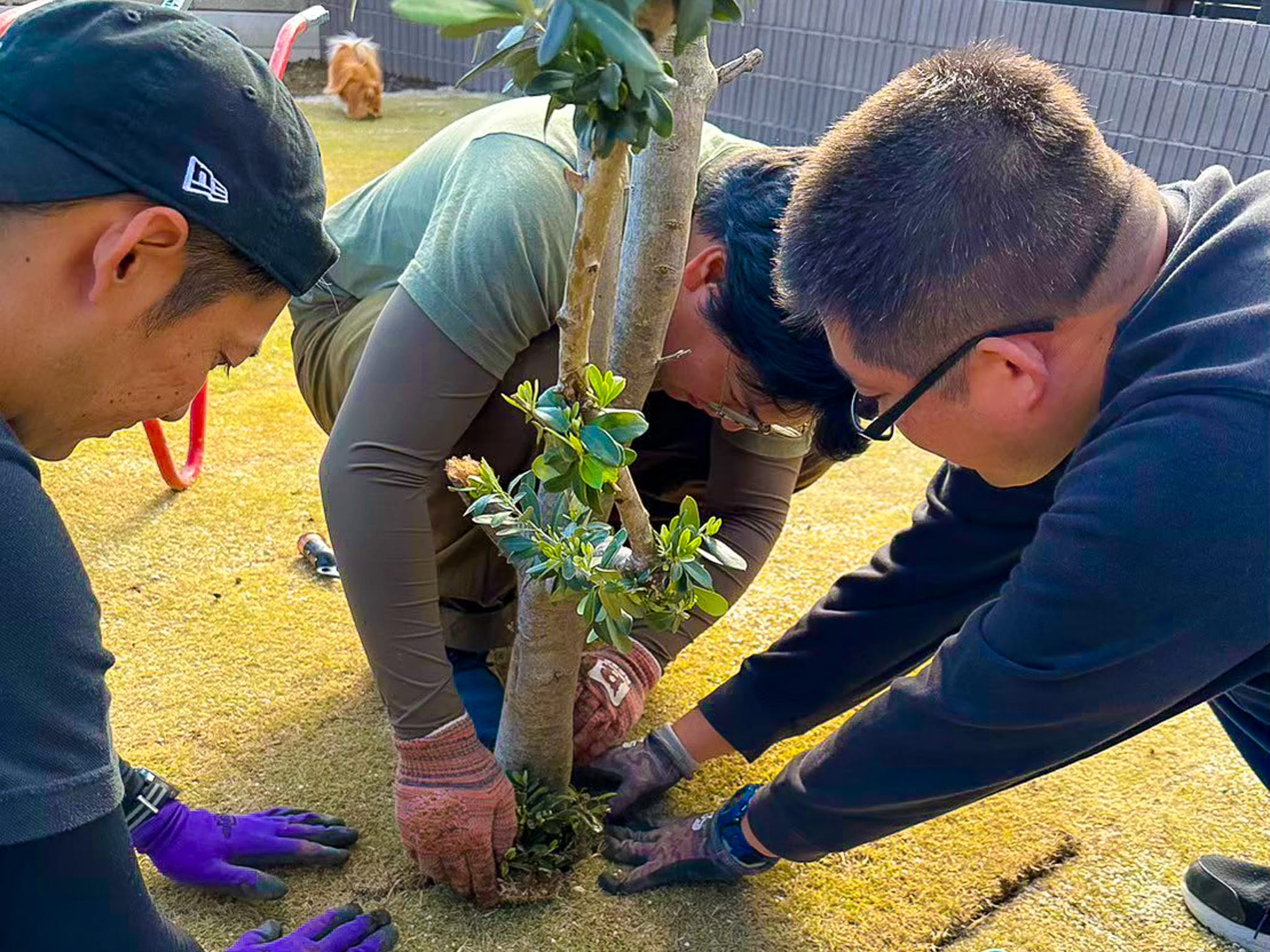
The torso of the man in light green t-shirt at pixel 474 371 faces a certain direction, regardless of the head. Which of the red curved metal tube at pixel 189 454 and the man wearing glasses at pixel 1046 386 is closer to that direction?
the man wearing glasses

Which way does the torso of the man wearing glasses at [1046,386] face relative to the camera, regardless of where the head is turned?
to the viewer's left

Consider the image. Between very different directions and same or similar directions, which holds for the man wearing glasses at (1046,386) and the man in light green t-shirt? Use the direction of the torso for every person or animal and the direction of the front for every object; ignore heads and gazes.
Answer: very different directions

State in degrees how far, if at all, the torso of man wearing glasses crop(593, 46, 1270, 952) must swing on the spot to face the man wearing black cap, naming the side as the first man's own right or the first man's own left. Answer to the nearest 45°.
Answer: approximately 45° to the first man's own left

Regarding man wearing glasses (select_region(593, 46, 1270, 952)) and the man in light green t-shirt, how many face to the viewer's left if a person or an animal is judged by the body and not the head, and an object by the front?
1

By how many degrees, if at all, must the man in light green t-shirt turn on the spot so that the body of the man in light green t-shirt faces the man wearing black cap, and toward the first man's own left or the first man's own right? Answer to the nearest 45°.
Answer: approximately 90° to the first man's own right

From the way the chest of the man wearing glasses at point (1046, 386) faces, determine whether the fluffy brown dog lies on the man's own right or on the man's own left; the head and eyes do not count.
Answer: on the man's own right

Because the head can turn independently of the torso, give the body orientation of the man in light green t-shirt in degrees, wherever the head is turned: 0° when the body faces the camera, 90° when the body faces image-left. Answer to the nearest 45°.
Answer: approximately 315°

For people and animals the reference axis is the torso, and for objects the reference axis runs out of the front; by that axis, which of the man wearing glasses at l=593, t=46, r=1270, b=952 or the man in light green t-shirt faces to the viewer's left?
the man wearing glasses

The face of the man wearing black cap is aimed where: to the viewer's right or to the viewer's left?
to the viewer's right

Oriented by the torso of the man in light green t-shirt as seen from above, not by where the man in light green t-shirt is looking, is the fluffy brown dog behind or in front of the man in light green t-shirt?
behind

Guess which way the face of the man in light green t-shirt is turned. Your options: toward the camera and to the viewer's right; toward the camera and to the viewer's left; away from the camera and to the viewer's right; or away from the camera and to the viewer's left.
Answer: toward the camera and to the viewer's right
